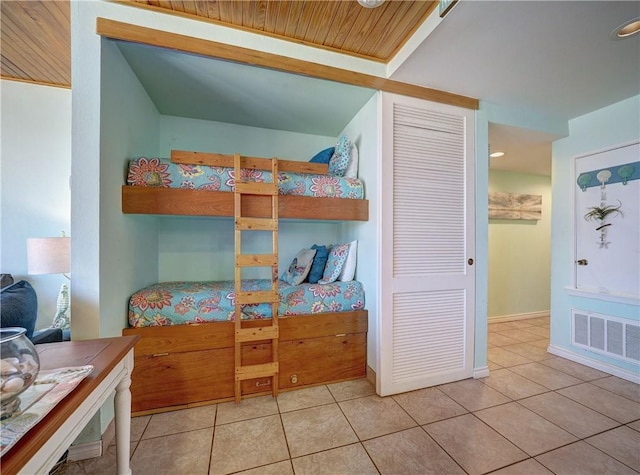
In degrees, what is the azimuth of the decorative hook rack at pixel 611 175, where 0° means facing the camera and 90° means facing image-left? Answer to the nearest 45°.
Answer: approximately 45°

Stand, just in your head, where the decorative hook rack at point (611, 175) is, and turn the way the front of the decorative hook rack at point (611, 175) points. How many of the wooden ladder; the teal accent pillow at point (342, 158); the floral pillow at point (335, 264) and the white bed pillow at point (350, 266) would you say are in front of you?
4

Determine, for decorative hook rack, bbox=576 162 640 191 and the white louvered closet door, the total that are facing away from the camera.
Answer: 0

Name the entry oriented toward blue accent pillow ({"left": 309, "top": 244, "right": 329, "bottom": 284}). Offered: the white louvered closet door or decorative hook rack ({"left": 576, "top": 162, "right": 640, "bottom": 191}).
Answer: the decorative hook rack

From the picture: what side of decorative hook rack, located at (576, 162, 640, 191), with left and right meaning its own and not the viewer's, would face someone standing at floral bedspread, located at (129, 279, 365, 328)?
front

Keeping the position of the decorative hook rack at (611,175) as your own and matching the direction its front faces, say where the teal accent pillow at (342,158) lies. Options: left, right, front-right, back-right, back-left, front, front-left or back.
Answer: front

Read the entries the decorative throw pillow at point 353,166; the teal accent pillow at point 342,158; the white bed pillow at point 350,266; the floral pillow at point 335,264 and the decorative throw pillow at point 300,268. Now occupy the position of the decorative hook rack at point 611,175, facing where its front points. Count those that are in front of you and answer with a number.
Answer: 5

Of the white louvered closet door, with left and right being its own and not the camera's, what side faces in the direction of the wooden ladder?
right

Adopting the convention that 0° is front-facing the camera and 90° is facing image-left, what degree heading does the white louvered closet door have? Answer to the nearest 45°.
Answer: approximately 315°

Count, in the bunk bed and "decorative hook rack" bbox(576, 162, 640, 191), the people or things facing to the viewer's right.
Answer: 0

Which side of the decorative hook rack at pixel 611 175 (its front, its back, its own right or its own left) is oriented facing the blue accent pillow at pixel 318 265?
front
